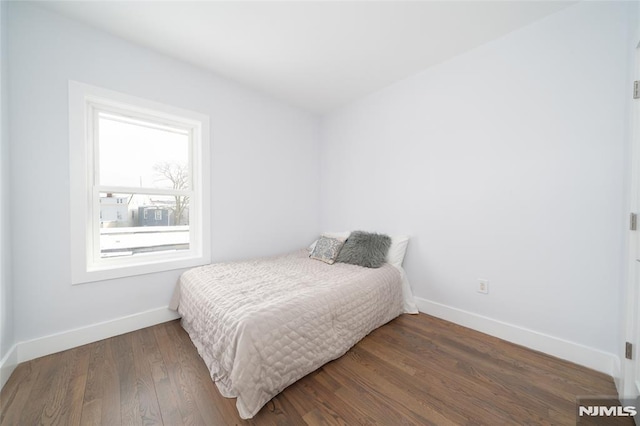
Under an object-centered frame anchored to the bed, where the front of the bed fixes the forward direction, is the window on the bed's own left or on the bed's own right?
on the bed's own right

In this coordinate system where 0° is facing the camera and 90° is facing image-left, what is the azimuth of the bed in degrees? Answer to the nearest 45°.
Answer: approximately 45°
